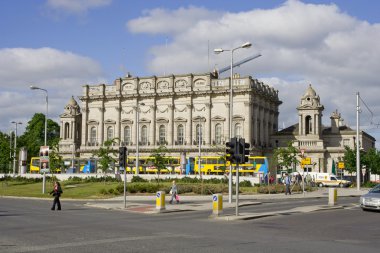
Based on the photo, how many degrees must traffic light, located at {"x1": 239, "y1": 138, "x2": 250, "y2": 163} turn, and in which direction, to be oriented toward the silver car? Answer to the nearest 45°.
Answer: approximately 45° to its left

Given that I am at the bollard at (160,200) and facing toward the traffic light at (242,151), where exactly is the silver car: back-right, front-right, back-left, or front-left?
front-left

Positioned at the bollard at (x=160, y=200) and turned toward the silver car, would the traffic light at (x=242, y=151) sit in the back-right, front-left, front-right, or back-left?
front-right

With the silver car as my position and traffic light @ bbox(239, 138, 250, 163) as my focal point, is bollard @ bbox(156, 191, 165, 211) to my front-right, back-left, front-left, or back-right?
front-right

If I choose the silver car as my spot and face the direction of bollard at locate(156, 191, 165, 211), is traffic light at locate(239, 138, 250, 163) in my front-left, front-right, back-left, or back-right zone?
front-left
